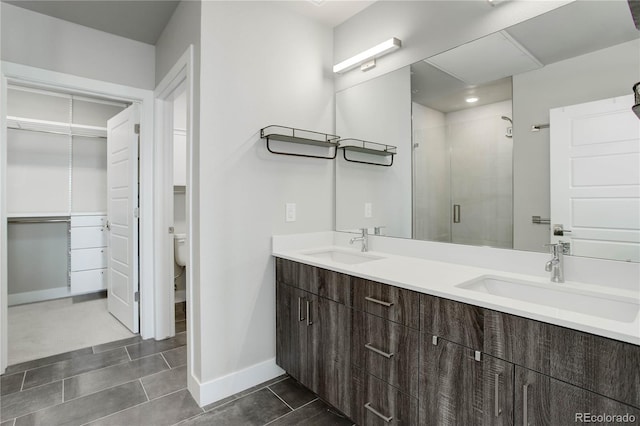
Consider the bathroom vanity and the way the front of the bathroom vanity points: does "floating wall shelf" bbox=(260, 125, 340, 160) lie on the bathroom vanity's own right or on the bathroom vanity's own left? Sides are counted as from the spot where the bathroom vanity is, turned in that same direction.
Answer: on the bathroom vanity's own right

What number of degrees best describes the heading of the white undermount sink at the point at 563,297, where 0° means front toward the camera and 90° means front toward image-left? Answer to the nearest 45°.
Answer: approximately 45°

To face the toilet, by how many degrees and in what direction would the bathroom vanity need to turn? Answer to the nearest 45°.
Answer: approximately 90° to its right

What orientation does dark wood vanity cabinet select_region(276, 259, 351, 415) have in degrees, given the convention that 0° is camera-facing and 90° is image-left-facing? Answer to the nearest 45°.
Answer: approximately 45°

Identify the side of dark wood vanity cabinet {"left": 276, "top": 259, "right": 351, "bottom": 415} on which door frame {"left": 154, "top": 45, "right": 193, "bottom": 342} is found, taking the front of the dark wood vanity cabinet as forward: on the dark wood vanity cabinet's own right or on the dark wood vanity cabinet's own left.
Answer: on the dark wood vanity cabinet's own right

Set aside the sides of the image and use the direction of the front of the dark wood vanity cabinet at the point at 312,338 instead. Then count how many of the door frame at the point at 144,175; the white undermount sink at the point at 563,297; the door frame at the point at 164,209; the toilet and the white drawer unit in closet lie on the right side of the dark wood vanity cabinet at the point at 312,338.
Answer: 4

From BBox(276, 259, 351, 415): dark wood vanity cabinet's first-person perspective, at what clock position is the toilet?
The toilet is roughly at 3 o'clock from the dark wood vanity cabinet.

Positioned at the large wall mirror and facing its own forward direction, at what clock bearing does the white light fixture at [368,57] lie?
The white light fixture is roughly at 2 o'clock from the large wall mirror.
